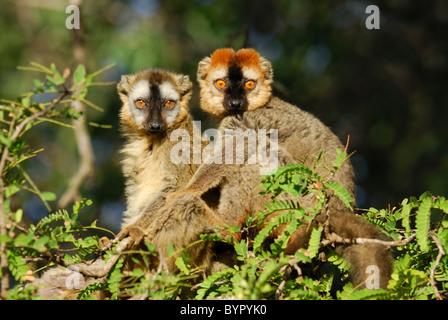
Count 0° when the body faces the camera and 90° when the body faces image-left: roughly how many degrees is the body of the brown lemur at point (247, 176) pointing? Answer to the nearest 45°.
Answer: approximately 45°

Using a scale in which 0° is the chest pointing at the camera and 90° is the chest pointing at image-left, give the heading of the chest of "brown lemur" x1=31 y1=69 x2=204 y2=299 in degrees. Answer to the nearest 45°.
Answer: approximately 0°

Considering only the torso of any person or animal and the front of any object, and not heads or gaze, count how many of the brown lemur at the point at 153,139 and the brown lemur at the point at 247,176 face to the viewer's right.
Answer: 0
